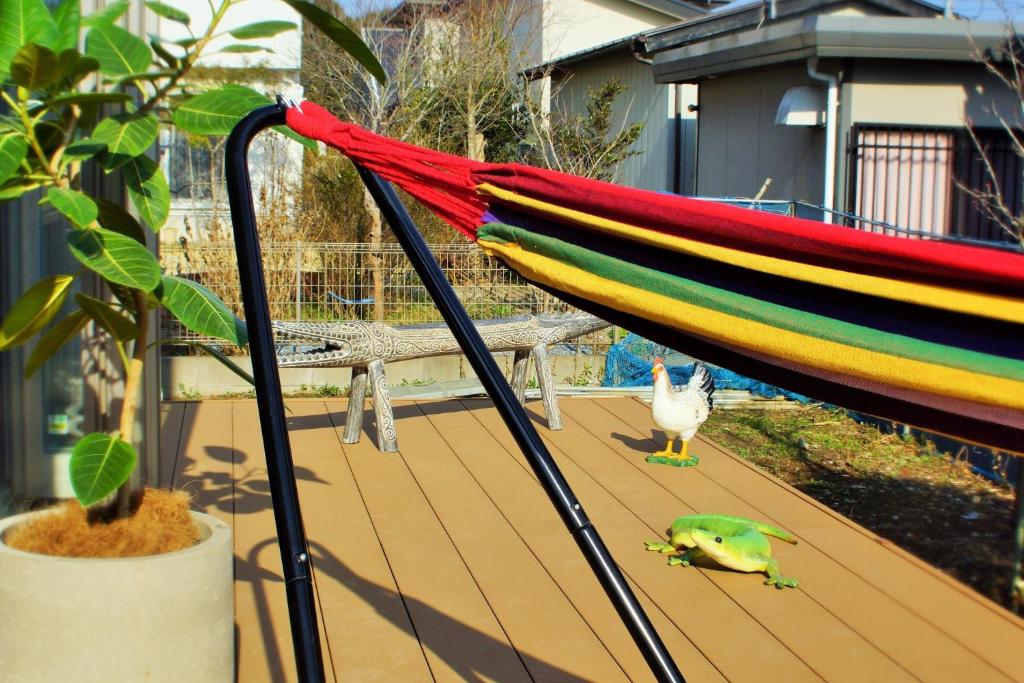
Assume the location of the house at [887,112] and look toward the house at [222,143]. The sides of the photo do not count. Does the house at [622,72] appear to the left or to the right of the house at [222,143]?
right

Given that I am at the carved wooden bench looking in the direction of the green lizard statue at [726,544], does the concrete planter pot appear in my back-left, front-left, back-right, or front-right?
front-right

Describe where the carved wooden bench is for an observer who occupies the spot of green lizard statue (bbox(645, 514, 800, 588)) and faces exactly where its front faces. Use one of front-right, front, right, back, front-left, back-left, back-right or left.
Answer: front-right

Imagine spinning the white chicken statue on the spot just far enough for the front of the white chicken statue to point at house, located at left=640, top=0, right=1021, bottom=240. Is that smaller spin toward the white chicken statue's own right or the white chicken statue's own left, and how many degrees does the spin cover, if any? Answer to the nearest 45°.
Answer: approximately 135° to the white chicken statue's own right

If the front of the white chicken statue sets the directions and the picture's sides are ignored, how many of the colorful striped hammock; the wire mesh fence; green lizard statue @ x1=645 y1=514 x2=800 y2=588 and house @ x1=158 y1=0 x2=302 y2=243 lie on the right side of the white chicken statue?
2

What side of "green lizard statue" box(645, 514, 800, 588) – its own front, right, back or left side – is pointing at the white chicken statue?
right

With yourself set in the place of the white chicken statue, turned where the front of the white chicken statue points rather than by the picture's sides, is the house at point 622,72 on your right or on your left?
on your right

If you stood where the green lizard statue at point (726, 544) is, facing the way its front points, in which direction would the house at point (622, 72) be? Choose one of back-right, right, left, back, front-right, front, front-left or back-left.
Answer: right

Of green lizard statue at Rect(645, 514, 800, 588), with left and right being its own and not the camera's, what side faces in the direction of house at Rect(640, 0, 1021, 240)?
right

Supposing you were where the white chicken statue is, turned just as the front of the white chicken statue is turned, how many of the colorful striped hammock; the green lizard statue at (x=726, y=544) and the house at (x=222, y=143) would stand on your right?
1

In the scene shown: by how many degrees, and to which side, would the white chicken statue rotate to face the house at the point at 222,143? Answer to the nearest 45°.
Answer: approximately 90° to its right

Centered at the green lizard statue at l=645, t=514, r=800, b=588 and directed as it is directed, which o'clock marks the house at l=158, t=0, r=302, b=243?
The house is roughly at 2 o'clock from the green lizard statue.

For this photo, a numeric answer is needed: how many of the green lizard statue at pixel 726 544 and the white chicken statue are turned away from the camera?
0

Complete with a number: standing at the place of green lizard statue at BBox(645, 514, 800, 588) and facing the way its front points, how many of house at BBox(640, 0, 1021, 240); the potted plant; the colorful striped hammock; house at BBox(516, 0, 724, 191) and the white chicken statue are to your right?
3

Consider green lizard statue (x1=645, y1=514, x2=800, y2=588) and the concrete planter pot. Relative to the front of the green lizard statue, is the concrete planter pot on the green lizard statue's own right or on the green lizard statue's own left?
on the green lizard statue's own left

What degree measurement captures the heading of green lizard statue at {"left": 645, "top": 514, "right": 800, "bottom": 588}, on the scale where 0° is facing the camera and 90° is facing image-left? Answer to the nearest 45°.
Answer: approximately 90°

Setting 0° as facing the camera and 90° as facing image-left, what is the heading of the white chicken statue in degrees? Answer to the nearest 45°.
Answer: approximately 45°
